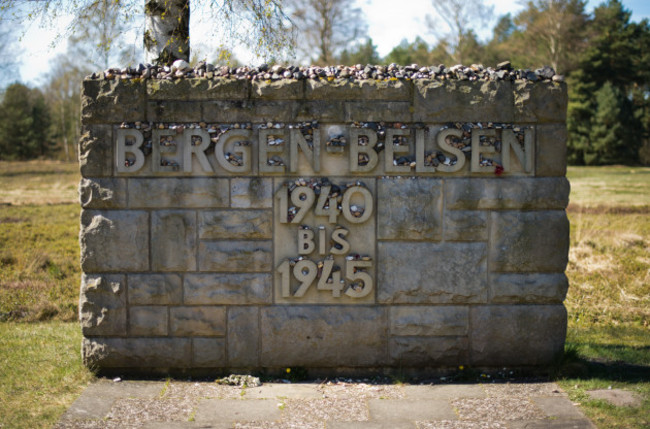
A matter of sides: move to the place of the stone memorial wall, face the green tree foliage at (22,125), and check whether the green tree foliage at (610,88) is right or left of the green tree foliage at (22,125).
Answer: right

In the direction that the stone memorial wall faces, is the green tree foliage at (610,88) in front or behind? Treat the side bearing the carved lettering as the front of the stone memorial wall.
behind

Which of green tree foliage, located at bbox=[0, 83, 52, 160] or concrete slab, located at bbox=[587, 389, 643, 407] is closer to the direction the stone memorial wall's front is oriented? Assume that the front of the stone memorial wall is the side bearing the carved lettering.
the concrete slab

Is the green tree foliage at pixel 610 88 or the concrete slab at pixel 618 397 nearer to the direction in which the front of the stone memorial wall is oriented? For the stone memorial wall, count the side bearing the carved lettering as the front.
the concrete slab

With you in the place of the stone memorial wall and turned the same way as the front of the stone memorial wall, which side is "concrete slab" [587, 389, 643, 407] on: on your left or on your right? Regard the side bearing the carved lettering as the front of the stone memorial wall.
on your left

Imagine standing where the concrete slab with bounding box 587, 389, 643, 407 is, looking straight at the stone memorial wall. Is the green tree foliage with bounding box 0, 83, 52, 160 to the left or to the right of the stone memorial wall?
right

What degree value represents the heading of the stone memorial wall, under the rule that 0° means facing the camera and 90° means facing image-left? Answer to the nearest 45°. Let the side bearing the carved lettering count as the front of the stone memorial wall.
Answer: approximately 0°

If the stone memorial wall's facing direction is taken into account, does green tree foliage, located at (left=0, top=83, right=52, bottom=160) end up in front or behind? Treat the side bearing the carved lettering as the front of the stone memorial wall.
behind
